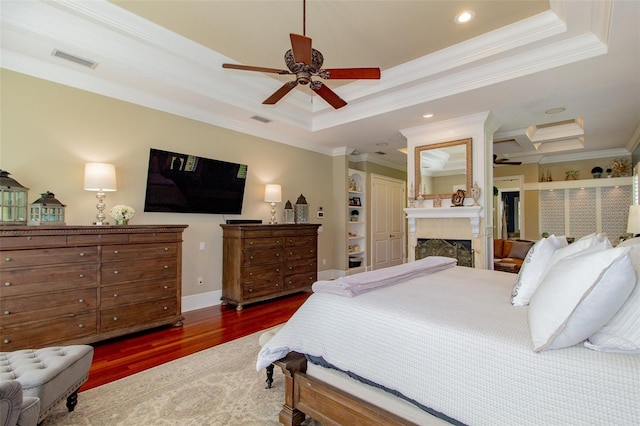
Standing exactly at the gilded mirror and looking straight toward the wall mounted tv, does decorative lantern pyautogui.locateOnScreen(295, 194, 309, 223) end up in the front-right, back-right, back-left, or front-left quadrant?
front-right

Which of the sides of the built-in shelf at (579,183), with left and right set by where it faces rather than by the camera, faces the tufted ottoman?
front

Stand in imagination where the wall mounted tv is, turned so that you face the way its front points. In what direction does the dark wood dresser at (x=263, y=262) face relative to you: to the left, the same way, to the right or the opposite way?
the same way

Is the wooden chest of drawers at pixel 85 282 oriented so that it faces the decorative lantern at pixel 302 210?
no

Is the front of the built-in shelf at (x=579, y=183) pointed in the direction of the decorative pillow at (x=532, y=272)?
yes

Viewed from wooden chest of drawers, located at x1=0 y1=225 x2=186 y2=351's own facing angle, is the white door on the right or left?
on its left

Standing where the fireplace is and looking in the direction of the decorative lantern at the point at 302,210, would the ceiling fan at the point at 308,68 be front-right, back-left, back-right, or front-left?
front-left

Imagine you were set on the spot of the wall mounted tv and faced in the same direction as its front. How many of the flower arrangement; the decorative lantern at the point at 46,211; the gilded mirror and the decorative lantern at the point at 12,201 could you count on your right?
3

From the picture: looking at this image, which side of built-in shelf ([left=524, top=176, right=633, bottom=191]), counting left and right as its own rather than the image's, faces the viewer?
front

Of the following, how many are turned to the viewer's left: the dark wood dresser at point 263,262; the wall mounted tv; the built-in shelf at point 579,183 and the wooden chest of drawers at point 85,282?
0

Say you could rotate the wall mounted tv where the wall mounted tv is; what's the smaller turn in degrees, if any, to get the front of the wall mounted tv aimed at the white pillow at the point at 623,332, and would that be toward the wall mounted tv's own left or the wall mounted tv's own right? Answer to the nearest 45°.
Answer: approximately 45° to the wall mounted tv's own right

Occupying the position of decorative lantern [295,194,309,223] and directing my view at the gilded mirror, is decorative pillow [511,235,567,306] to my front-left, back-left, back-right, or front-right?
front-right

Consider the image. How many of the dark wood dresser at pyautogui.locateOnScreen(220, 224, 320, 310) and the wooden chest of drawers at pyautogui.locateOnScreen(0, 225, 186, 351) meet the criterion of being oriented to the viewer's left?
0

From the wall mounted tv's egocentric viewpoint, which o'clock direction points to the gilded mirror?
The gilded mirror is roughly at 11 o'clock from the wall mounted tv.

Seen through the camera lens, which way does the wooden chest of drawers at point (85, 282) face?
facing the viewer and to the right of the viewer

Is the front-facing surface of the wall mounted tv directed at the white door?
no

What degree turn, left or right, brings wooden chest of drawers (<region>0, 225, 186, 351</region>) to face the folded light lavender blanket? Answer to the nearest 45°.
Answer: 0° — it already faces it

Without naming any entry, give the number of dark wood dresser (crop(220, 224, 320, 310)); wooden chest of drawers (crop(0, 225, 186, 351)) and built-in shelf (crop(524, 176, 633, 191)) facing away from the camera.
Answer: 0

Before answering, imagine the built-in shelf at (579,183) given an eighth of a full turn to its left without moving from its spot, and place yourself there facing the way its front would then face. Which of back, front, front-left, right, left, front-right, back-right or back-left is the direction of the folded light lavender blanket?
front-right

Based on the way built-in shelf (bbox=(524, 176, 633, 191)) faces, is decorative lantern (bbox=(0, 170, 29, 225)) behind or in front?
in front

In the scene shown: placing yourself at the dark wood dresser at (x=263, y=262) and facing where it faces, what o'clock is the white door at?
The white door is roughly at 9 o'clock from the dark wood dresser.
